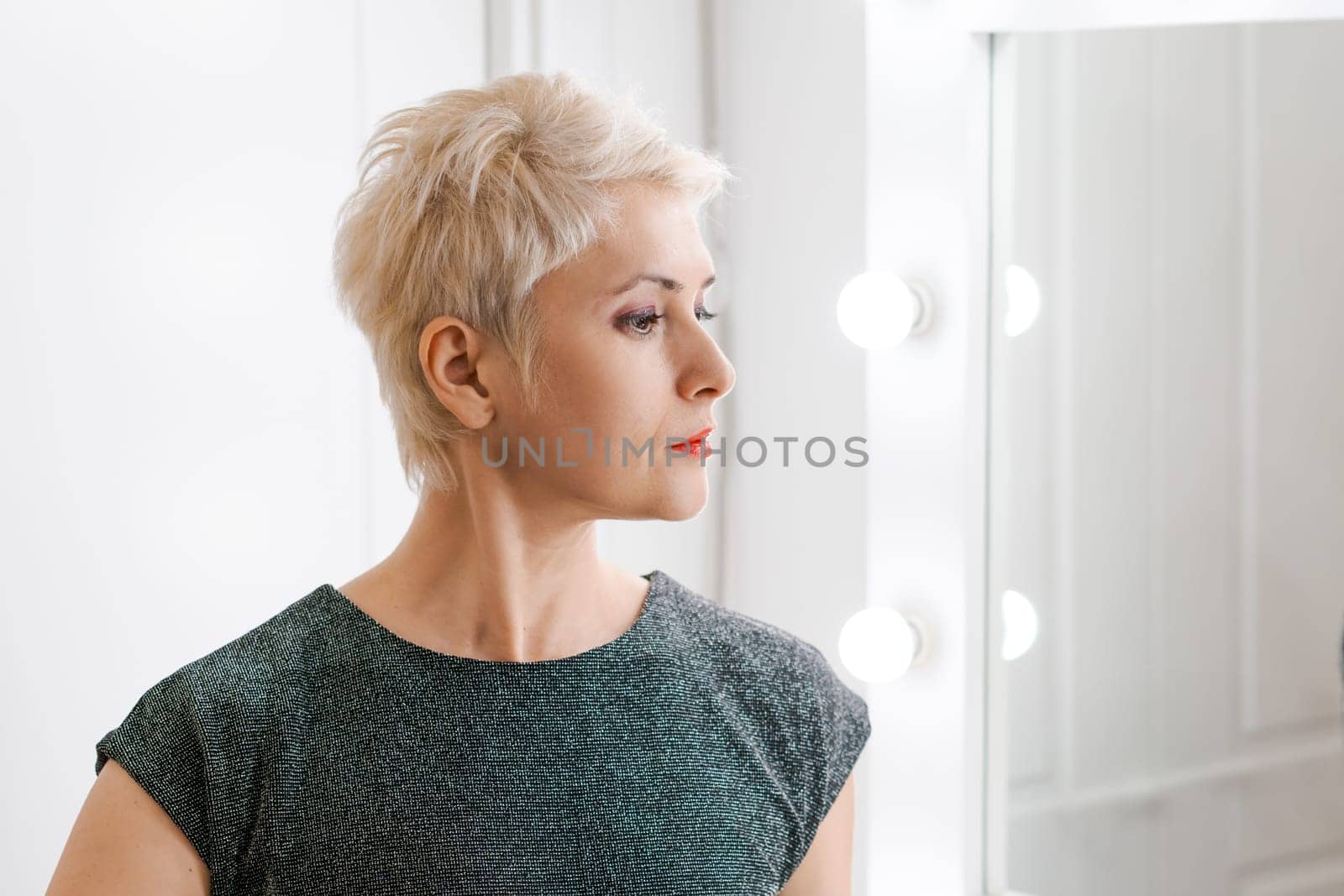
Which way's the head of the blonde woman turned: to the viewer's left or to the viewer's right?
to the viewer's right

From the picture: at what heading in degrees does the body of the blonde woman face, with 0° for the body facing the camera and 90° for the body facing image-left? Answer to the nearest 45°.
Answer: approximately 0°
